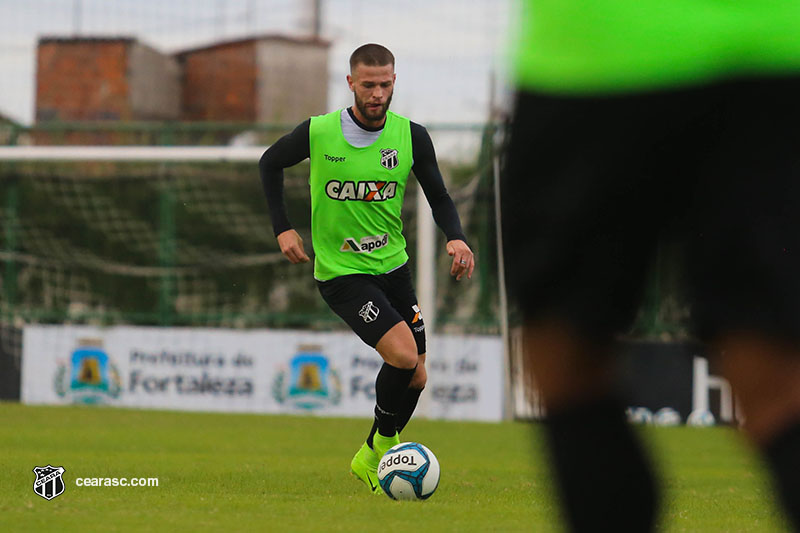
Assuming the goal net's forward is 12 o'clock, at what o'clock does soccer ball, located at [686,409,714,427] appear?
The soccer ball is roughly at 10 o'clock from the goal net.

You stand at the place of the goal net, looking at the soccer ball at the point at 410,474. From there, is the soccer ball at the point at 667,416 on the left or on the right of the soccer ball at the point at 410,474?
left

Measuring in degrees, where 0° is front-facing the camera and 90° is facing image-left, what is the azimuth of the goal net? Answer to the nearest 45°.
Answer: approximately 0°
